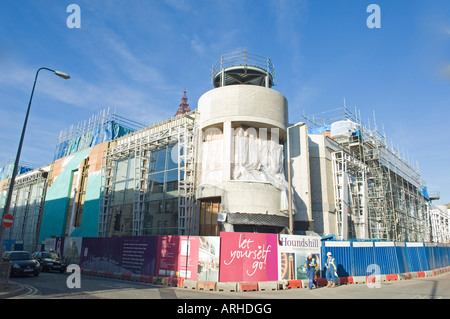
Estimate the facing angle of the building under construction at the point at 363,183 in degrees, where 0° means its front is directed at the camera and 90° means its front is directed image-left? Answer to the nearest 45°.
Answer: approximately 315°

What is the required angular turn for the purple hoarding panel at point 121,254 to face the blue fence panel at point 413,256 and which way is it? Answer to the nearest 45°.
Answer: approximately 135° to its left

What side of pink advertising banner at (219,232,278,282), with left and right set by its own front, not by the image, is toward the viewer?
front

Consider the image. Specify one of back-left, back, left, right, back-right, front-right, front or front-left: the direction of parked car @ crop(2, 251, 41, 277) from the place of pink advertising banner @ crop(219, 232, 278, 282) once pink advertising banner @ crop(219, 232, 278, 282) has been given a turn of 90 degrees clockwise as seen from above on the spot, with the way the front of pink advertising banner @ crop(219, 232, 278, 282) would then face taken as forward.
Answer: front

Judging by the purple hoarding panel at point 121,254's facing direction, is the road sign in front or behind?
in front

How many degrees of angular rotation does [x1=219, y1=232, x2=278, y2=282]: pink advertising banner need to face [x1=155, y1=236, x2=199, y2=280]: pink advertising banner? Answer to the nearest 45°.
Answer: approximately 90° to its right

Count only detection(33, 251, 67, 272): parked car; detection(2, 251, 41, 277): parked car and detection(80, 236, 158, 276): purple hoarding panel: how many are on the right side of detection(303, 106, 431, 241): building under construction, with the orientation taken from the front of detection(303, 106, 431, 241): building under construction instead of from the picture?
3

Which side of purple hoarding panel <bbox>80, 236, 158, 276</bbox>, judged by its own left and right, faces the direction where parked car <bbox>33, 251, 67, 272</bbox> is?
right

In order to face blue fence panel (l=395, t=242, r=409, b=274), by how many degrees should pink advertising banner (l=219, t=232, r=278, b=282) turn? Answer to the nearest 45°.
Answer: approximately 135° to its left
